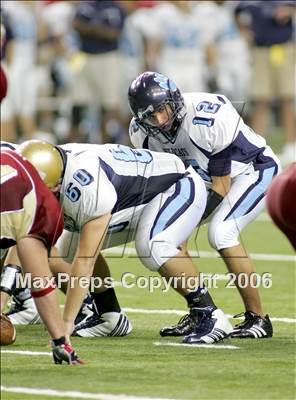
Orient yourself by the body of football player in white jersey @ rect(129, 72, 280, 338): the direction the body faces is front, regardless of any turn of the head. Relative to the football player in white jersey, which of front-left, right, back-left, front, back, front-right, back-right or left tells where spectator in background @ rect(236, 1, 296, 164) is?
back-right

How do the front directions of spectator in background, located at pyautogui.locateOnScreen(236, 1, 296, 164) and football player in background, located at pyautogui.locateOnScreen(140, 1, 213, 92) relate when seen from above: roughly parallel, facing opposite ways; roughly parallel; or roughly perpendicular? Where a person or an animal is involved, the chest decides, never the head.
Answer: roughly parallel

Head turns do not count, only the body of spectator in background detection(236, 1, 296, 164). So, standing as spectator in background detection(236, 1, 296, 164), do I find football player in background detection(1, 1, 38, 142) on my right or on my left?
on my right

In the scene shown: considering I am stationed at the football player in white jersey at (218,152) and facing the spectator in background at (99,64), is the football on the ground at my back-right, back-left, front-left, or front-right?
back-left

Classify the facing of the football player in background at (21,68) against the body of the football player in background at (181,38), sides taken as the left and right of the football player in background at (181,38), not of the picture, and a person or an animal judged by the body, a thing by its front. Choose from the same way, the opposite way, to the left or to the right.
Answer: the same way

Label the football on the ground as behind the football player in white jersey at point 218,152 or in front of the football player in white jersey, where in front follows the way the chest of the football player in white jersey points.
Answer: in front

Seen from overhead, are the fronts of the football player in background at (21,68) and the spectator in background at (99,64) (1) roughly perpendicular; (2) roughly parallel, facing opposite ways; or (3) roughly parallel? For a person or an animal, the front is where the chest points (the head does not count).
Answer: roughly parallel

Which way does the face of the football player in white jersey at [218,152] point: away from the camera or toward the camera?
toward the camera

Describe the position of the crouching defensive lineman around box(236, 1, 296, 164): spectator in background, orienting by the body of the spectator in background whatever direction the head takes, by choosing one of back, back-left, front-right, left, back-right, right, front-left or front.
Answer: front

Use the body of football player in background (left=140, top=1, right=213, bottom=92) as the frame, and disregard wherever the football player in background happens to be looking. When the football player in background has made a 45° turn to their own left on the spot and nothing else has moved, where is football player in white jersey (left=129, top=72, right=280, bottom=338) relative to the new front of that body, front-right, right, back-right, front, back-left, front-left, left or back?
front-right

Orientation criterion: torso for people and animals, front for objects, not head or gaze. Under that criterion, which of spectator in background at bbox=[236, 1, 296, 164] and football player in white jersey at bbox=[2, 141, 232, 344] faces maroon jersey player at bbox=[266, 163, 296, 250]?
the spectator in background

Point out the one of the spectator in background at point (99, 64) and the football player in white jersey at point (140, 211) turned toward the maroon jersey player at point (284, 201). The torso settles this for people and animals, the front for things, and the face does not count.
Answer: the spectator in background

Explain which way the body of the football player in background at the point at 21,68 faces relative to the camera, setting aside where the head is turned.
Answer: toward the camera

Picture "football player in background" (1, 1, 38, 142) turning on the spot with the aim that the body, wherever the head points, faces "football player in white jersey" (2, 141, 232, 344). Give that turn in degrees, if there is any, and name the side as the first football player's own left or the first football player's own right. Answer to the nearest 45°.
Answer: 0° — they already face them

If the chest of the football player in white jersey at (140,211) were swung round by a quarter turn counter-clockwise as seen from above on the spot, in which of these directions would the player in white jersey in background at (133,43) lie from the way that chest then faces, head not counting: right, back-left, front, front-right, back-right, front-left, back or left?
back

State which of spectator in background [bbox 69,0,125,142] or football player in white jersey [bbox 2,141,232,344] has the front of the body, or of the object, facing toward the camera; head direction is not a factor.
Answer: the spectator in background

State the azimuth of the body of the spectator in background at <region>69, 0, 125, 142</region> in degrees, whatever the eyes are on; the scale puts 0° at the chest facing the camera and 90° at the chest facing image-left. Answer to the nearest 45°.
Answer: approximately 0°
